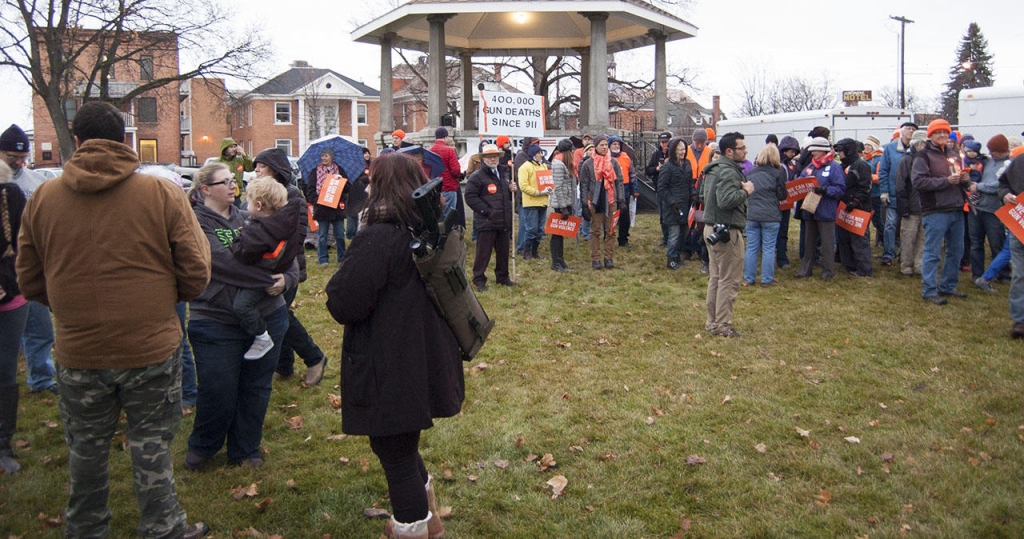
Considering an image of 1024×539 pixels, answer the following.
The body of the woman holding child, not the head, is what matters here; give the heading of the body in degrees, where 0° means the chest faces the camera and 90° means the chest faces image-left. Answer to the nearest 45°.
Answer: approximately 315°

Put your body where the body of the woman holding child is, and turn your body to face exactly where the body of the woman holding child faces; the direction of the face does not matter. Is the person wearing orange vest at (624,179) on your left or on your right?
on your left

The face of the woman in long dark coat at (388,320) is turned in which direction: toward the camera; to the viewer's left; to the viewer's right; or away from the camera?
away from the camera
